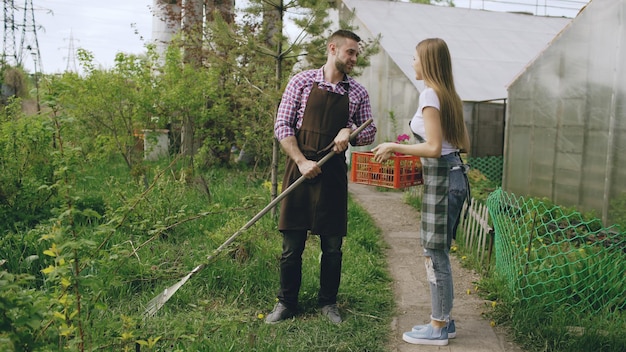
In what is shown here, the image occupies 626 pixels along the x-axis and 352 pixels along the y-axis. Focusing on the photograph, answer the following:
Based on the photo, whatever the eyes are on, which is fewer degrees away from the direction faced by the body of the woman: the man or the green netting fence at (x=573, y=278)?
the man

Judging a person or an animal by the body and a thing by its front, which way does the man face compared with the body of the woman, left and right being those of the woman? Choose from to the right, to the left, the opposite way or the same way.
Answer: to the left

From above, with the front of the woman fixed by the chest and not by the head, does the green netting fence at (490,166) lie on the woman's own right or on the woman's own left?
on the woman's own right

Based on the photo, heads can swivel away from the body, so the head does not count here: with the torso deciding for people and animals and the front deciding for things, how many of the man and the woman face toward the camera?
1

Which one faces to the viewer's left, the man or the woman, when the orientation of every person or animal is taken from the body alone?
the woman

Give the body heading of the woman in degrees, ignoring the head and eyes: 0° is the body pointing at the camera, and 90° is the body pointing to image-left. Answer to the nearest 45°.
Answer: approximately 90°

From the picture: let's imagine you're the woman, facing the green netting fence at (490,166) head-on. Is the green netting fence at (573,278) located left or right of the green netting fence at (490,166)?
right

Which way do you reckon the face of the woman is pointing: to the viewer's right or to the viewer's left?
to the viewer's left

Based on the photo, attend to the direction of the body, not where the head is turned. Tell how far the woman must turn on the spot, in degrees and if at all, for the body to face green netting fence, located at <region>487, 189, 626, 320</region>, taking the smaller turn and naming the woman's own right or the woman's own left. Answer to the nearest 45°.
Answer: approximately 135° to the woman's own right

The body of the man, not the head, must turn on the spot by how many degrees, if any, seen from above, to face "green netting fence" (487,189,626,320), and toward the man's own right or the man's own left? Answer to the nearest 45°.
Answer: approximately 90° to the man's own left

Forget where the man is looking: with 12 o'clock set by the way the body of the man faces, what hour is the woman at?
The woman is roughly at 10 o'clock from the man.

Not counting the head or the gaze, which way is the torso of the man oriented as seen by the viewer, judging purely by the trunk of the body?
toward the camera

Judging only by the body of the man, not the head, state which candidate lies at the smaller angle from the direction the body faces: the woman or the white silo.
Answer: the woman
